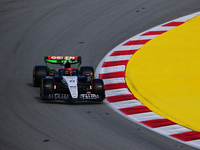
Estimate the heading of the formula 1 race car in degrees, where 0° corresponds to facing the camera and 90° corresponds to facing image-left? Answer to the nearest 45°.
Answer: approximately 0°
